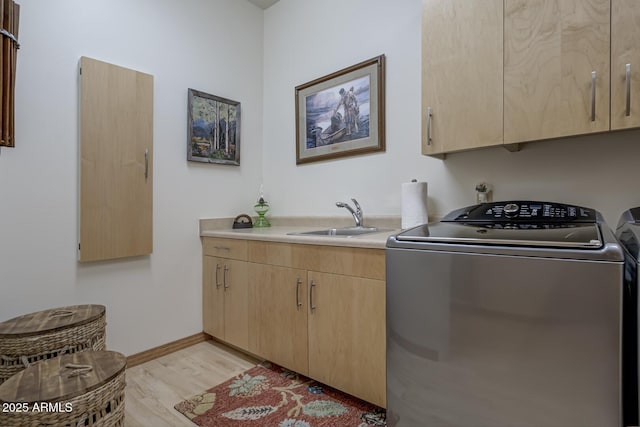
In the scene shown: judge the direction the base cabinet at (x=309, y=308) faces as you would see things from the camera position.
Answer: facing the viewer and to the left of the viewer

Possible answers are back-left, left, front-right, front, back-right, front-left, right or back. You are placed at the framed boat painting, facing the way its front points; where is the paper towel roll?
left

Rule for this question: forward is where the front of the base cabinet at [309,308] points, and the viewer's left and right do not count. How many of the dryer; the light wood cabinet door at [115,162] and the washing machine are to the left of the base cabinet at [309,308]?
2

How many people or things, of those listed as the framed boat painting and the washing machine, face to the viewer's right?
0

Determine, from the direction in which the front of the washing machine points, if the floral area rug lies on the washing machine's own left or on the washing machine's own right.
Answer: on the washing machine's own right

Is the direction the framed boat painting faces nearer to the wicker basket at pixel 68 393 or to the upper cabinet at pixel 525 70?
the wicker basket

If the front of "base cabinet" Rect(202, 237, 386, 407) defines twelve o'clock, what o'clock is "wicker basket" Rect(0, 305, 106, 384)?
The wicker basket is roughly at 1 o'clock from the base cabinet.

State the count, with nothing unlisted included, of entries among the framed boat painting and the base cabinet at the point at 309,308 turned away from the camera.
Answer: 0

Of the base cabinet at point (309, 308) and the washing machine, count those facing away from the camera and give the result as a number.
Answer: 0

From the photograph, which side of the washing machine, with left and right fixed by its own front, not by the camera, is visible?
front

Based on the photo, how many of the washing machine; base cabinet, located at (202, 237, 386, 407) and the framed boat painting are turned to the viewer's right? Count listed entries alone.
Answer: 0

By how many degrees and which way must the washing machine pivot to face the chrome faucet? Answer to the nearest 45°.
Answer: approximately 135° to its right
